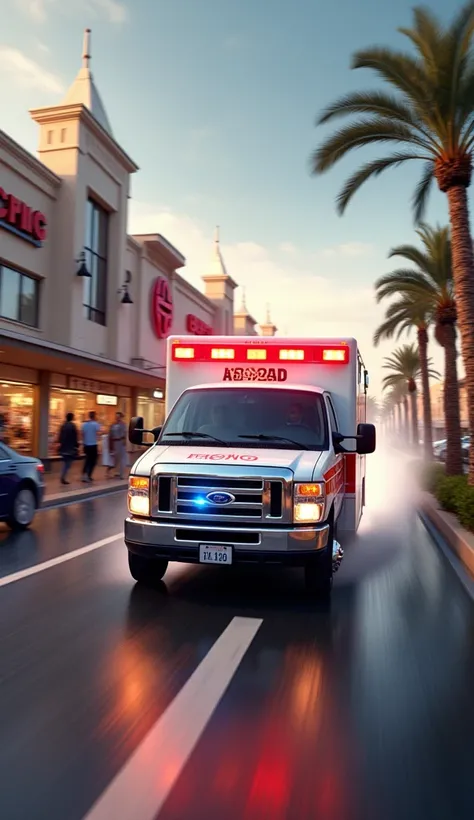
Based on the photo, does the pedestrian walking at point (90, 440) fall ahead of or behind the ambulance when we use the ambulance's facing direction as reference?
behind

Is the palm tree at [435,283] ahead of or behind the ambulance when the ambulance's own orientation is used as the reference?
behind

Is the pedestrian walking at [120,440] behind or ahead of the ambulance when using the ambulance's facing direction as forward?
behind

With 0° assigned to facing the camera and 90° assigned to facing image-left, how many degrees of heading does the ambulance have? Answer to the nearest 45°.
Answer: approximately 0°

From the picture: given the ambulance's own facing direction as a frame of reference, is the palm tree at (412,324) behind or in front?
behind
